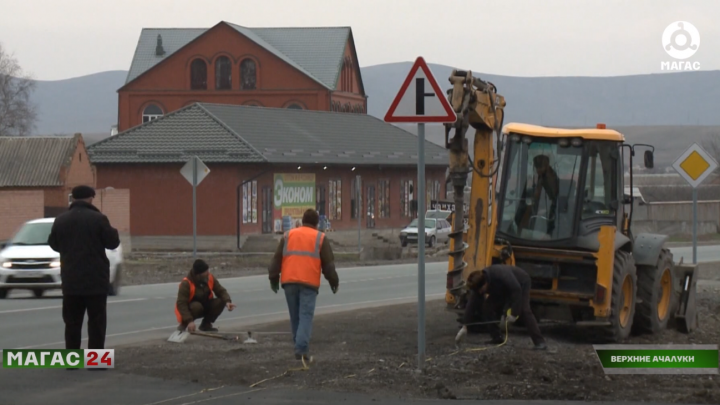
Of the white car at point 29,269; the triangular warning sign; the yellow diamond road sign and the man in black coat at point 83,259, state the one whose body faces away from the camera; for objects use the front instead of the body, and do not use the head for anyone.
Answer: the man in black coat

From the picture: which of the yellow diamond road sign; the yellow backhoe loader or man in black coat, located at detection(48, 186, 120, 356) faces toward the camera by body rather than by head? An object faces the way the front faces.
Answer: the yellow diamond road sign

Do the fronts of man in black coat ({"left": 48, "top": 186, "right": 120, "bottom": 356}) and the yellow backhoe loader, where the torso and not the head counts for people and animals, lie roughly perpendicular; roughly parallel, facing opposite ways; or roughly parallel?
roughly perpendicular

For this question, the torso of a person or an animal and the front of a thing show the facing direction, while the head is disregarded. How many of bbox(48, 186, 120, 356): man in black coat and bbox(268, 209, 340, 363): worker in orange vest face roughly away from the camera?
2

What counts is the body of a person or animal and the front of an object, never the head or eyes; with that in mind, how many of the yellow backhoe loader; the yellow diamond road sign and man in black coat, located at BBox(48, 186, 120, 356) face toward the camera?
1

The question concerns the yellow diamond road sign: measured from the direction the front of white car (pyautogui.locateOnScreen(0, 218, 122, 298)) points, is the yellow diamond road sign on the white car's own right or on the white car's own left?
on the white car's own left

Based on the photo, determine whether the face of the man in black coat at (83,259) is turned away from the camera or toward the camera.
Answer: away from the camera

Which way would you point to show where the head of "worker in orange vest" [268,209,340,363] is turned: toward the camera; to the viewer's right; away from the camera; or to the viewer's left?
away from the camera

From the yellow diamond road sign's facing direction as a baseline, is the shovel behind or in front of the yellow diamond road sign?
in front
